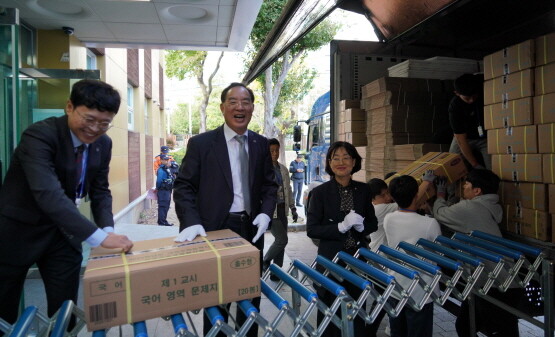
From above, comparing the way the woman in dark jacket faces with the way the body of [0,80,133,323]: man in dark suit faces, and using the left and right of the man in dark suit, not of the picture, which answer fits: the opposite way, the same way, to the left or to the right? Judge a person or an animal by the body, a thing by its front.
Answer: to the right

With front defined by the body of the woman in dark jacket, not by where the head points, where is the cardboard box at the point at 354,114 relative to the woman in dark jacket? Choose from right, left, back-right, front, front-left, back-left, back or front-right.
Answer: back

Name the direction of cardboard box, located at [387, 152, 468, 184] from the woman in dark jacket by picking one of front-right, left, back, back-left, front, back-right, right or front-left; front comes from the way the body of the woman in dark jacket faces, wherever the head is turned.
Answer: back-left

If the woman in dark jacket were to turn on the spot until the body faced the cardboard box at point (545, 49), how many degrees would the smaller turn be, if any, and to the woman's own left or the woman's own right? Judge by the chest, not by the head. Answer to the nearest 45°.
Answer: approximately 90° to the woman's own left

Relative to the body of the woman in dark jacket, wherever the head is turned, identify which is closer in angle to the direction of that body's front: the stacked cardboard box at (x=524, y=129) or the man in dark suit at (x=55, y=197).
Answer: the man in dark suit

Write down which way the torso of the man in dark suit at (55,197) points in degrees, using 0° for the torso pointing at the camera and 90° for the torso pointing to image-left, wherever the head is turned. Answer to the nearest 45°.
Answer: approximately 315°
